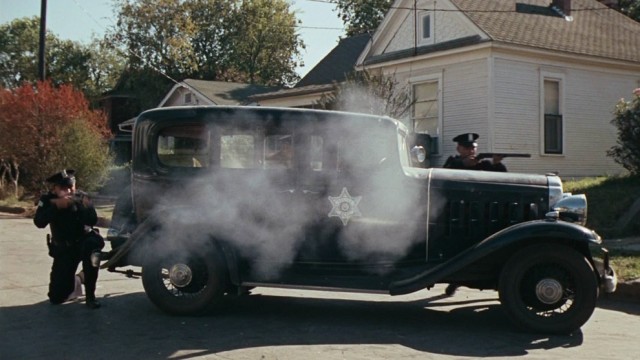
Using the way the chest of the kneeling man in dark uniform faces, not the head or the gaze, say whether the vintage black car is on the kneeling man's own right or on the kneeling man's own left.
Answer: on the kneeling man's own left

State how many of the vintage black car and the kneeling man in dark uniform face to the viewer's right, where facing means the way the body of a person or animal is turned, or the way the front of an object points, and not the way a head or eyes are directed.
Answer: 1

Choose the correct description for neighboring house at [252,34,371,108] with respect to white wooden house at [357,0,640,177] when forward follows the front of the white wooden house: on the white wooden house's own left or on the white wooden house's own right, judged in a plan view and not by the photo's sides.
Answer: on the white wooden house's own right

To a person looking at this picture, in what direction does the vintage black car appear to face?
facing to the right of the viewer

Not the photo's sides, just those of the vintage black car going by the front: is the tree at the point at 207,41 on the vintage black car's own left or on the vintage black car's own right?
on the vintage black car's own left

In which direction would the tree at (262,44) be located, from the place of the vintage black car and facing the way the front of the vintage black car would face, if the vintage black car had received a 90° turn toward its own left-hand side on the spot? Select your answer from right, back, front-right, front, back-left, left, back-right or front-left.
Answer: front

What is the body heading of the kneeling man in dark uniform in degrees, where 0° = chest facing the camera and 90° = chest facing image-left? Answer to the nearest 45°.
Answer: approximately 0°

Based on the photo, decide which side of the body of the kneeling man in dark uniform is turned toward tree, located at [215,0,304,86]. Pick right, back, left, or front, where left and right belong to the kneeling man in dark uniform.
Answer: back

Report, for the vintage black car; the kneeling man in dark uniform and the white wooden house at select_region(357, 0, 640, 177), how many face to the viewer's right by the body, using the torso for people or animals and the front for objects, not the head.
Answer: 1

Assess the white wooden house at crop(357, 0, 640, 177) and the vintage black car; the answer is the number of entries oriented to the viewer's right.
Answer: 1

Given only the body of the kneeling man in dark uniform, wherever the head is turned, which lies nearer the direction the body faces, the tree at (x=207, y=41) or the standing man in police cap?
the standing man in police cap
